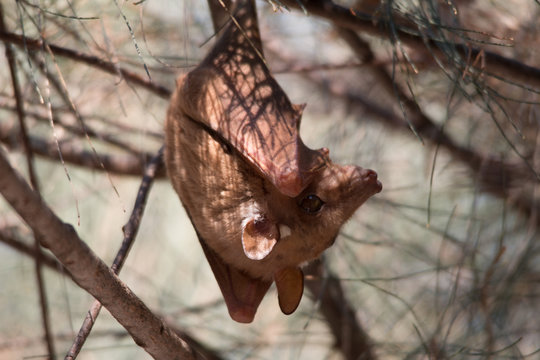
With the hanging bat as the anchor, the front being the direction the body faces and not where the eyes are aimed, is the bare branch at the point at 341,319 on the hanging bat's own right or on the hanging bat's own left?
on the hanging bat's own left

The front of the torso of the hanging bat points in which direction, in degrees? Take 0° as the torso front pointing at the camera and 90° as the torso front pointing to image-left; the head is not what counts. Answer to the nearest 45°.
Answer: approximately 270°

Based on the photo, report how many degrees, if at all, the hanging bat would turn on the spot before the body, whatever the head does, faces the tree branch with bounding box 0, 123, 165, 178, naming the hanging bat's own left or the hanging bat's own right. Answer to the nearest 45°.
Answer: approximately 135° to the hanging bat's own left
